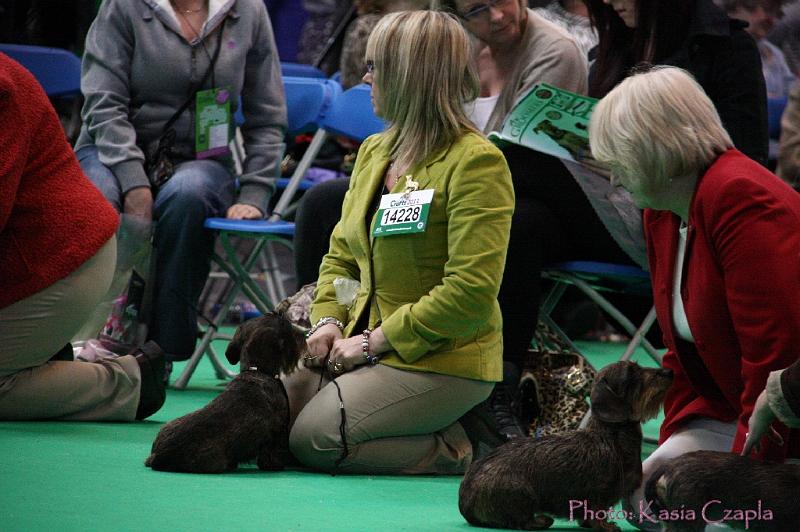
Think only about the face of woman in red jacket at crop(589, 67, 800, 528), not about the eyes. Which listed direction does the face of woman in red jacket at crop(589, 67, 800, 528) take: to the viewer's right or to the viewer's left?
to the viewer's left

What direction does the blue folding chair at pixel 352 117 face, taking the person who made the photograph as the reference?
facing the viewer and to the left of the viewer

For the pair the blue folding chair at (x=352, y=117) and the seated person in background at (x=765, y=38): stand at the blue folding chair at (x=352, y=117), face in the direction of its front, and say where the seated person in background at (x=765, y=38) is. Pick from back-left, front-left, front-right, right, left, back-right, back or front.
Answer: back

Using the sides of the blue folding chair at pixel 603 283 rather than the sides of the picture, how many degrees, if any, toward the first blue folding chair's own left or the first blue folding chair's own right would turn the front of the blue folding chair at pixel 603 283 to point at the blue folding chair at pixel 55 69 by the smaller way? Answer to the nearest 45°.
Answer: approximately 90° to the first blue folding chair's own right

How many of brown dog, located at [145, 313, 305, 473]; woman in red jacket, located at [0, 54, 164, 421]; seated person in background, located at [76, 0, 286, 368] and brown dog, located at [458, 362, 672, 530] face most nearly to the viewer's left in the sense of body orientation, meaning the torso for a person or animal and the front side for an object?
1

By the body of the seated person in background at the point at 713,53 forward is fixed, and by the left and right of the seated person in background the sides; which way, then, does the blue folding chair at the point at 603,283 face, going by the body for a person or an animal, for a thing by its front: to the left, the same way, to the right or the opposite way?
the same way

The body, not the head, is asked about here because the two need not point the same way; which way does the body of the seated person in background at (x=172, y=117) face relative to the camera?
toward the camera

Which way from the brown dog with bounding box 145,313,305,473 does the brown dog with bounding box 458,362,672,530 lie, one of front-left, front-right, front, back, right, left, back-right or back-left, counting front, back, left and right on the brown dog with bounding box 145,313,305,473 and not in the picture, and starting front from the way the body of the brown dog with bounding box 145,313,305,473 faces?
front-right

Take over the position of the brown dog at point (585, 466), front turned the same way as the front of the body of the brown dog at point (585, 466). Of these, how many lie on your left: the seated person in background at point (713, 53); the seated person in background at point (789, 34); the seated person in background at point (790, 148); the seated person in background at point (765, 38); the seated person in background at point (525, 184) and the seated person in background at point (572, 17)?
6

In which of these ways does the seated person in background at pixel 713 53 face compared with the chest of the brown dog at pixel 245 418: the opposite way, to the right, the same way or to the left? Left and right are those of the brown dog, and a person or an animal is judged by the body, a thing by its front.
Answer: the opposite way

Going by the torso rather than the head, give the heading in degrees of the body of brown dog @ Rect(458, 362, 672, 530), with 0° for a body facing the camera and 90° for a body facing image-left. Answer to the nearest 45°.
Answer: approximately 270°

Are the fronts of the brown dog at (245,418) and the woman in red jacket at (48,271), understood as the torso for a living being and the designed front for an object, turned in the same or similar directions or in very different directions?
very different directions

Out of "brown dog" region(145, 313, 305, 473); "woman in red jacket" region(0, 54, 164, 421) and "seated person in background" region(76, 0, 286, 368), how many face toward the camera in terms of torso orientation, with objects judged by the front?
1

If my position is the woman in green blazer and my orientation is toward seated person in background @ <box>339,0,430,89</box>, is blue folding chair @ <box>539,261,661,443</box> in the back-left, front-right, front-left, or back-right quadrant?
front-right
